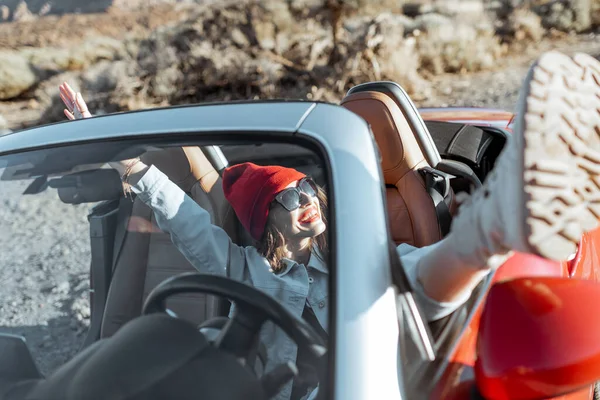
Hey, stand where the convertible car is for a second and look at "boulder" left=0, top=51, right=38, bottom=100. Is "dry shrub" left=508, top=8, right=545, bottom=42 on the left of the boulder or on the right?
right

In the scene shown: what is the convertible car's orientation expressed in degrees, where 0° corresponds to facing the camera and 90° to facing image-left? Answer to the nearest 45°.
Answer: approximately 45°

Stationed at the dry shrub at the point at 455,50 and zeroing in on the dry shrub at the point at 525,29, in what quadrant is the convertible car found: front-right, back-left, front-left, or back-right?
back-right

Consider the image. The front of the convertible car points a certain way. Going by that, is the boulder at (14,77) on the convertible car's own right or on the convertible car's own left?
on the convertible car's own right

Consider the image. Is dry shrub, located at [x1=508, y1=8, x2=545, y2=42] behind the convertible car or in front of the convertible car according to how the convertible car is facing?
behind

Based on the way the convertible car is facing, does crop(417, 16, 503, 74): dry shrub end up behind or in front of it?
behind
